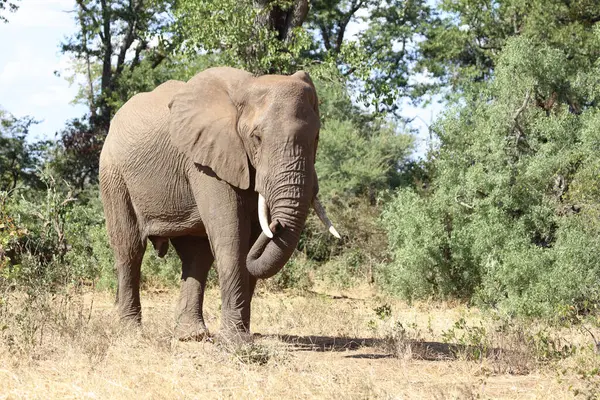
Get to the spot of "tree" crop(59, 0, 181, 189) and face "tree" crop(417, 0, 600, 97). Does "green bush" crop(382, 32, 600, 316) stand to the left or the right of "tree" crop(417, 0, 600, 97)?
right

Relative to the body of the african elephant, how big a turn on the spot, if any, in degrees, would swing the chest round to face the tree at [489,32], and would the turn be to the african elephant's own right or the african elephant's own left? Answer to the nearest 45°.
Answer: approximately 90° to the african elephant's own left

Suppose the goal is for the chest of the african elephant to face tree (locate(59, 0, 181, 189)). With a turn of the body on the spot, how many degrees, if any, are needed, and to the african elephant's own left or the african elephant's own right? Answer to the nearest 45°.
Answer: approximately 135° to the african elephant's own left

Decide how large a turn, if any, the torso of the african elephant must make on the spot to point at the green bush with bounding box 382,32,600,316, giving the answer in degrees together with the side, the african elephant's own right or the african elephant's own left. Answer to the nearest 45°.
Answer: approximately 90° to the african elephant's own left

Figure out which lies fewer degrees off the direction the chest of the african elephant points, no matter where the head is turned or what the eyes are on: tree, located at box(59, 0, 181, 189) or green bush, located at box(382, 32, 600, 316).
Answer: the green bush

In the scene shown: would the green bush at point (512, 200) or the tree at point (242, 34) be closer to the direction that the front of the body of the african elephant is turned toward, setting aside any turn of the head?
the green bush

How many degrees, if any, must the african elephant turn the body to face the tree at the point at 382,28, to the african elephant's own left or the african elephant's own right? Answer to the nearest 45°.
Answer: approximately 135° to the african elephant's own left

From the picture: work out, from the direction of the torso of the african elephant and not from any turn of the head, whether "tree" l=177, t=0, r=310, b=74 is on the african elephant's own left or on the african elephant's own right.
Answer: on the african elephant's own left
